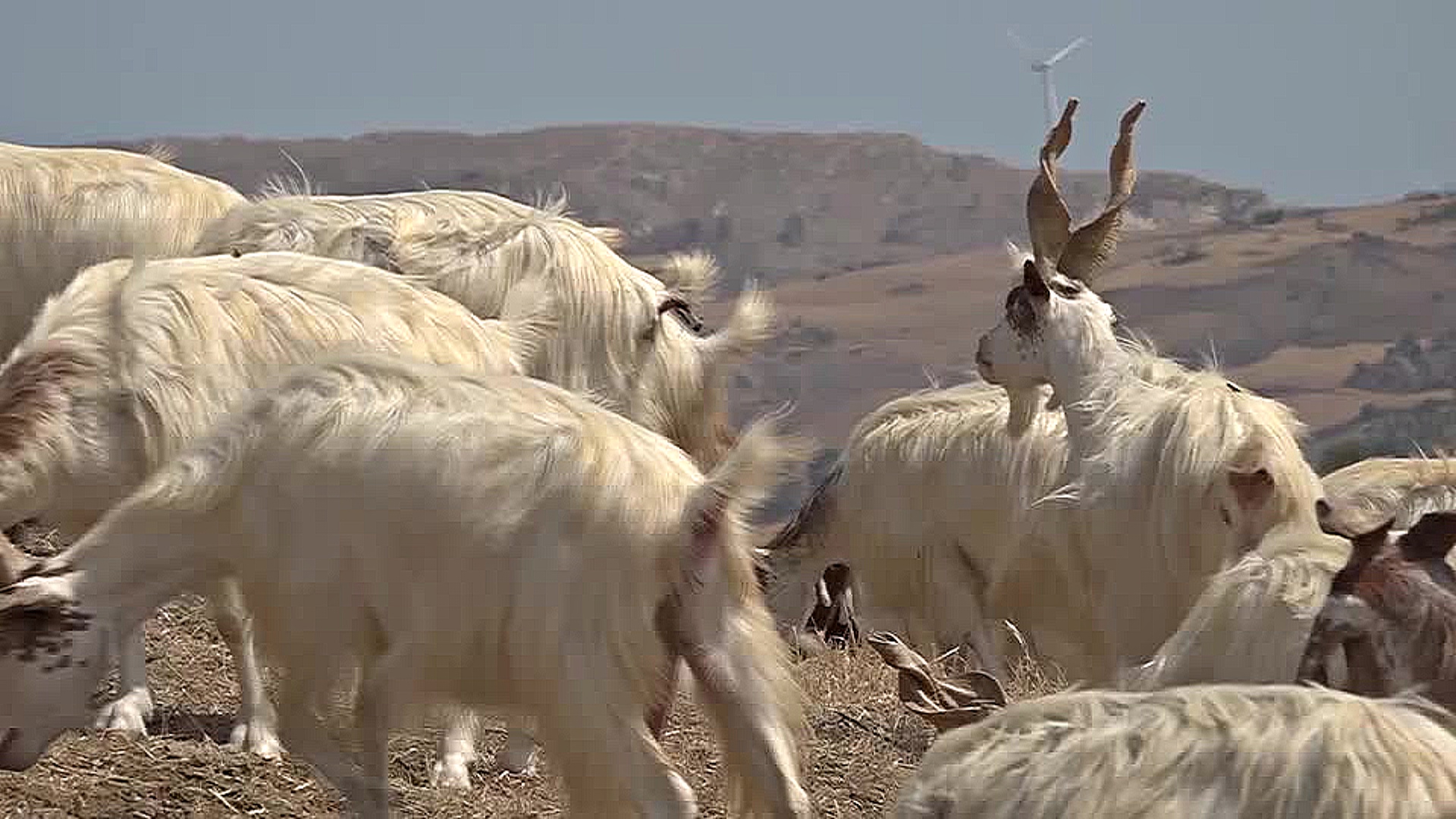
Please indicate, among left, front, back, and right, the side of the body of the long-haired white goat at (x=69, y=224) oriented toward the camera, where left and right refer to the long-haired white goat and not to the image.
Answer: left

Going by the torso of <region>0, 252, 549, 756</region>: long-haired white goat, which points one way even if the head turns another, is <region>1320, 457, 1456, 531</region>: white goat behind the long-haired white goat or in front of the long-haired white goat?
behind

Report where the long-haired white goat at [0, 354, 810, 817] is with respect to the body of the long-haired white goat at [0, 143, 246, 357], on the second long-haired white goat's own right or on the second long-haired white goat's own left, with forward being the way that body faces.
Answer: on the second long-haired white goat's own left

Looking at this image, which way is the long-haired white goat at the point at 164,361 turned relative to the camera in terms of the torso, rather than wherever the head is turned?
to the viewer's left

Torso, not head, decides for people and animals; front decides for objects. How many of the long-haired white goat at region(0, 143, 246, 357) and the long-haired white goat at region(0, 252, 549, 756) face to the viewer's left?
2
